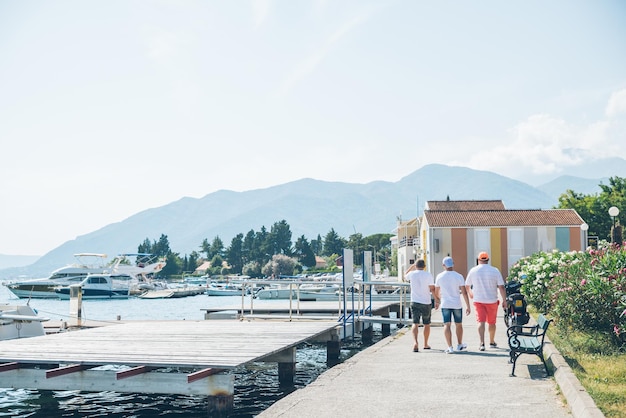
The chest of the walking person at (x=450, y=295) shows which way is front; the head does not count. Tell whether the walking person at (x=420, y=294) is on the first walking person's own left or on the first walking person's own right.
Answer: on the first walking person's own left

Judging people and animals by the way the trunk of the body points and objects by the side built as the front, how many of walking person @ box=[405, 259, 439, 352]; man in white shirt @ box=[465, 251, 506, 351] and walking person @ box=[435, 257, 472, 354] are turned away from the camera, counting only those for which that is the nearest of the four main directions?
3

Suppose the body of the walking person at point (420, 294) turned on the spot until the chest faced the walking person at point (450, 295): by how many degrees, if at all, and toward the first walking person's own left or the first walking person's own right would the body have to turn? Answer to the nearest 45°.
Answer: approximately 135° to the first walking person's own right

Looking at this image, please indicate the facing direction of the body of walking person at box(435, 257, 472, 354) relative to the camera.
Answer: away from the camera

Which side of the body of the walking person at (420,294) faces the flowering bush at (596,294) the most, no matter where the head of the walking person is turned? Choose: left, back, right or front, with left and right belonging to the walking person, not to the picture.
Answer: right

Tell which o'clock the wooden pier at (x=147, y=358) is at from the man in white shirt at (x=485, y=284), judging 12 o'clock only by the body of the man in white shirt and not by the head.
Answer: The wooden pier is roughly at 8 o'clock from the man in white shirt.

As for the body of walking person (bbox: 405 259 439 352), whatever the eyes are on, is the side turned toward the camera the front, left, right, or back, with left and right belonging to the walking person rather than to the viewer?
back

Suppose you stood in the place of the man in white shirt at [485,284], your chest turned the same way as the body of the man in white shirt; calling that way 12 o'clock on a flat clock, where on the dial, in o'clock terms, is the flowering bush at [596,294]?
The flowering bush is roughly at 2 o'clock from the man in white shirt.

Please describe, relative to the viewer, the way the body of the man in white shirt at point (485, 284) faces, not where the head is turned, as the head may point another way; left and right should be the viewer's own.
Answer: facing away from the viewer

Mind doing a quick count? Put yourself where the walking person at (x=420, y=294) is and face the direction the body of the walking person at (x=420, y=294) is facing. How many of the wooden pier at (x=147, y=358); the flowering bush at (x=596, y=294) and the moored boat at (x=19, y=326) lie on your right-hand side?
1

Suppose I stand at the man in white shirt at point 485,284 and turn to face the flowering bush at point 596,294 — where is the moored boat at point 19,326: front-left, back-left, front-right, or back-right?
back-left
